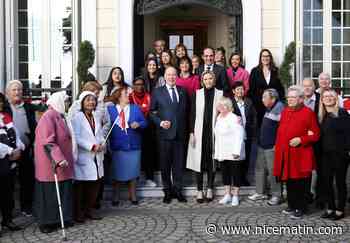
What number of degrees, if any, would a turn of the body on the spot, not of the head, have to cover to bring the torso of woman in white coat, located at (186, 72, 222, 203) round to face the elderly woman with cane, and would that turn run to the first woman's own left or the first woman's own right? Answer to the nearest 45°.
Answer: approximately 45° to the first woman's own right

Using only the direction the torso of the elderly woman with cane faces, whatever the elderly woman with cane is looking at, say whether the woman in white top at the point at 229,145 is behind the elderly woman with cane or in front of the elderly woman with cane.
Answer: in front

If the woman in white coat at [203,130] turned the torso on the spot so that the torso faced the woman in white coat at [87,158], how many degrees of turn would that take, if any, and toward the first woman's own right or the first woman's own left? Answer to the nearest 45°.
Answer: approximately 45° to the first woman's own right

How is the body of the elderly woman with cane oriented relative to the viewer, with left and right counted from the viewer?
facing to the right of the viewer
